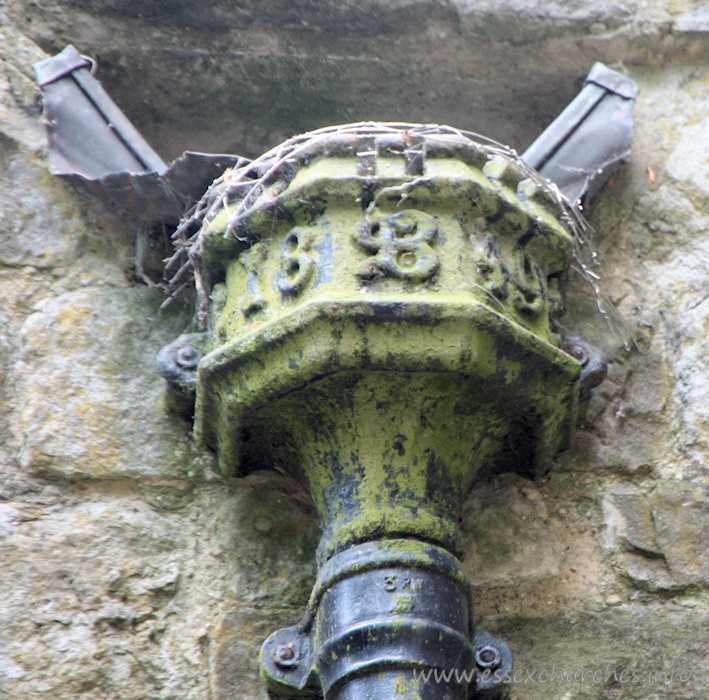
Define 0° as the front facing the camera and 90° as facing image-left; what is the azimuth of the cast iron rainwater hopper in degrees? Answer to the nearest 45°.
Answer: approximately 0°
